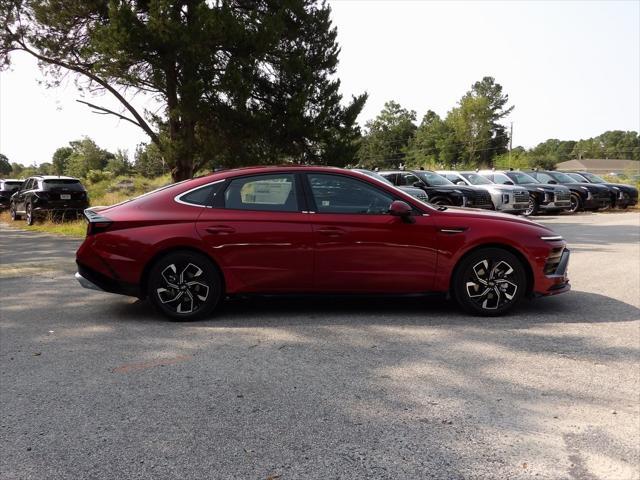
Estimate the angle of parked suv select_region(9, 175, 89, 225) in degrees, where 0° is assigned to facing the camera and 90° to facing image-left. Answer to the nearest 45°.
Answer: approximately 135°

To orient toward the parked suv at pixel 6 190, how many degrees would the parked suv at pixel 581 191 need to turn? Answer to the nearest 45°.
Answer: approximately 135° to its right

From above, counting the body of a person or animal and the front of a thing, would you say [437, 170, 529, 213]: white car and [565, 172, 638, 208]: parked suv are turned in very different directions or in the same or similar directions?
same or similar directions

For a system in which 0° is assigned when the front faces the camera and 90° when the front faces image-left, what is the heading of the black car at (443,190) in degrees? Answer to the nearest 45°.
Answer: approximately 315°

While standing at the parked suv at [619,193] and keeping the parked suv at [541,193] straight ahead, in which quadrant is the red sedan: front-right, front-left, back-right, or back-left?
front-left

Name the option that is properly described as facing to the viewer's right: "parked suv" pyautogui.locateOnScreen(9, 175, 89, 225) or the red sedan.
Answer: the red sedan

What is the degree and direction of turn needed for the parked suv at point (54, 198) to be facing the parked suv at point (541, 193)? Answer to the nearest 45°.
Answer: approximately 135° to its right

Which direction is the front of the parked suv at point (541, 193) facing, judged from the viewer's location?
facing the viewer and to the right of the viewer

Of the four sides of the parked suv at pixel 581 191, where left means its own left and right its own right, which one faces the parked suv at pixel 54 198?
right

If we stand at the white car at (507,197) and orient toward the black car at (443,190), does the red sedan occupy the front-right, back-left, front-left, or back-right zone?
front-left

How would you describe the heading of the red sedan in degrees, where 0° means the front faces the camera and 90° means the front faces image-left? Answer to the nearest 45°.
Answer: approximately 270°

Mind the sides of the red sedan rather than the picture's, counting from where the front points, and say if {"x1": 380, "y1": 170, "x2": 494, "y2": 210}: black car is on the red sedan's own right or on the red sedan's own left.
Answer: on the red sedan's own left

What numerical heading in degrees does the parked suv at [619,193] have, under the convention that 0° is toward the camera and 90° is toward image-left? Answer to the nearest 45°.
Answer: approximately 315°

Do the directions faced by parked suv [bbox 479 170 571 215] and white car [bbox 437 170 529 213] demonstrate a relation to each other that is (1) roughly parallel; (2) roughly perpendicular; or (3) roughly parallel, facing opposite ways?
roughly parallel

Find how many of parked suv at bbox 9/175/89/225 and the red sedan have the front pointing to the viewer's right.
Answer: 1

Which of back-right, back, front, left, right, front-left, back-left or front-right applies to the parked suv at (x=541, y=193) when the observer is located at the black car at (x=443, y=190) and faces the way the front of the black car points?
left

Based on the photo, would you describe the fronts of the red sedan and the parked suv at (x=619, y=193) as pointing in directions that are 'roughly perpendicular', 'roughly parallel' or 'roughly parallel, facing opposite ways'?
roughly perpendicular
